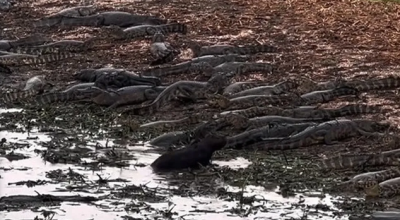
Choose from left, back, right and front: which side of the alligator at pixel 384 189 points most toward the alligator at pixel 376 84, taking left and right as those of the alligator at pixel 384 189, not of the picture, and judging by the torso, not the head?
right

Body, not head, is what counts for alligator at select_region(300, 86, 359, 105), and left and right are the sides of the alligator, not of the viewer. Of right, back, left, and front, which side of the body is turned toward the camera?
left

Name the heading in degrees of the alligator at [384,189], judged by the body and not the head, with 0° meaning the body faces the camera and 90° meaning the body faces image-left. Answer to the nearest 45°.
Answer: approximately 90°

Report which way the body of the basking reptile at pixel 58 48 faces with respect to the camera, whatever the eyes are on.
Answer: to the viewer's right

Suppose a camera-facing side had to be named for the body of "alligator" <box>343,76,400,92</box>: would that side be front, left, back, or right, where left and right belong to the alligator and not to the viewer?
left

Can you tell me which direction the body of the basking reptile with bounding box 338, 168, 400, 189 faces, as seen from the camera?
to the viewer's left

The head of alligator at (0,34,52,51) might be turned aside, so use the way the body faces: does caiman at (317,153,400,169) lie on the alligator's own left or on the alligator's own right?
on the alligator's own left
